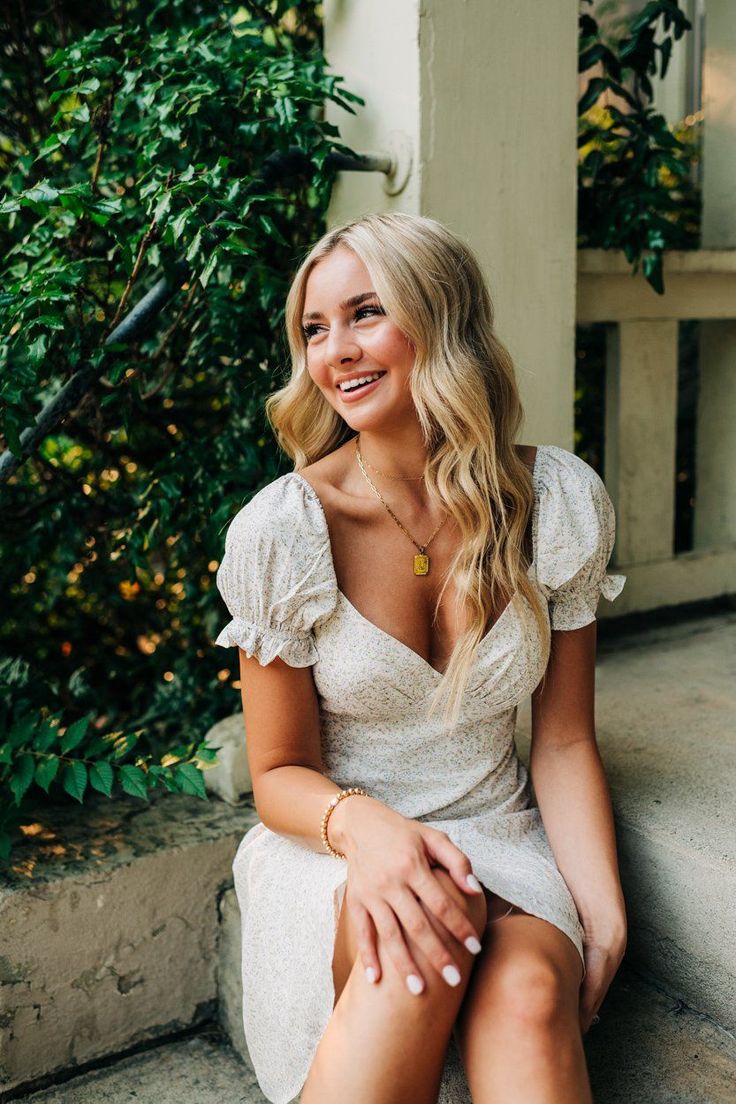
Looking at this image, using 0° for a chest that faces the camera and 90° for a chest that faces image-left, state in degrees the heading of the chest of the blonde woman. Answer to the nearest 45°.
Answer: approximately 0°

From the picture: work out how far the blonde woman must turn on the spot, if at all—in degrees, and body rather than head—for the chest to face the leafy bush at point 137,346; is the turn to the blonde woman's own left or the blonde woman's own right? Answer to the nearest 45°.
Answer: approximately 135° to the blonde woman's own right

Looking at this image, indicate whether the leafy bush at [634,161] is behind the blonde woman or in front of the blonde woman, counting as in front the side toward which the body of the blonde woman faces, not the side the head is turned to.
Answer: behind

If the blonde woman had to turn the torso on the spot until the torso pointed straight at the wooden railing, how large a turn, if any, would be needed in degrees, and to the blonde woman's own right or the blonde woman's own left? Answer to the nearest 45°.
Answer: approximately 135° to the blonde woman's own left
